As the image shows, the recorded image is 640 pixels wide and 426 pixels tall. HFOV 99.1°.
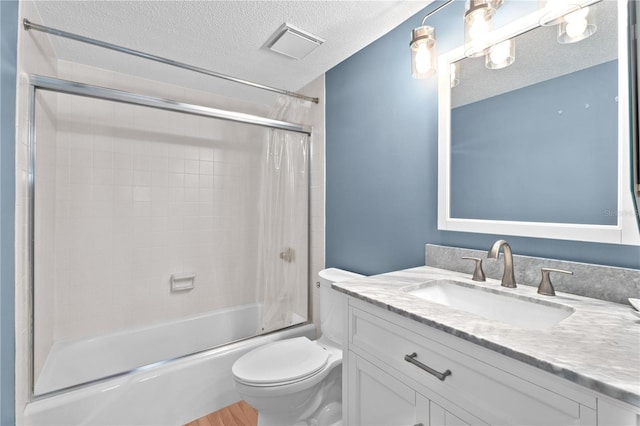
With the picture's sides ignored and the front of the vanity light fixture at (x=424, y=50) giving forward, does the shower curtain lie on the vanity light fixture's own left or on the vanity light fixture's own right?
on the vanity light fixture's own right

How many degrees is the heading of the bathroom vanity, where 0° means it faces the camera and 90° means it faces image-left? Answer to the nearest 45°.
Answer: approximately 45°

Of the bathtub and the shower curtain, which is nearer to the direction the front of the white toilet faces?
the bathtub

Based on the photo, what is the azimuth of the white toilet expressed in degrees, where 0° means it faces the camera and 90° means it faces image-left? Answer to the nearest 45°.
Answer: approximately 45°
